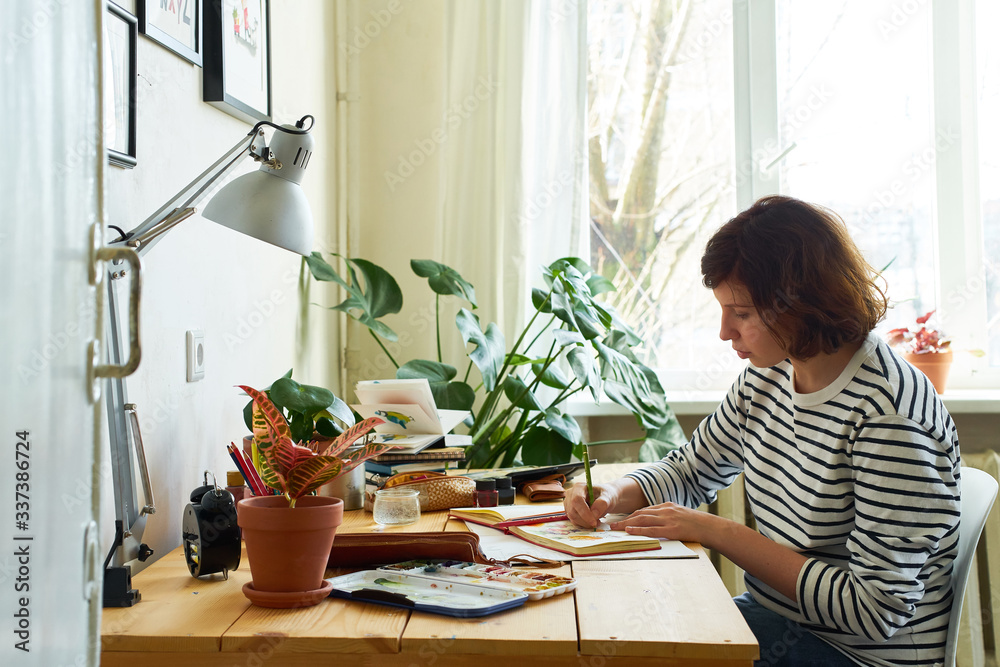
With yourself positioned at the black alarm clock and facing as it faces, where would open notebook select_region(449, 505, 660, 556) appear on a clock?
The open notebook is roughly at 12 o'clock from the black alarm clock.

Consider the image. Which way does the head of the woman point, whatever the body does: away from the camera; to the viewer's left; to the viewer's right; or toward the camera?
to the viewer's left

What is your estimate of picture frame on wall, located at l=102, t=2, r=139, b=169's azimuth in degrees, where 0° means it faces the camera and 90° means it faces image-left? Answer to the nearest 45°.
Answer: approximately 270°

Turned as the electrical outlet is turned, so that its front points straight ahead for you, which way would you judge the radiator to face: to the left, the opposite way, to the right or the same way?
to the right

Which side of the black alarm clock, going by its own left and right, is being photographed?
right

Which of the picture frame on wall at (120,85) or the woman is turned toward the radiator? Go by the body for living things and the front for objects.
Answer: the picture frame on wall

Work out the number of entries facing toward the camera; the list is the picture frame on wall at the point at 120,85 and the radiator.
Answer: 1

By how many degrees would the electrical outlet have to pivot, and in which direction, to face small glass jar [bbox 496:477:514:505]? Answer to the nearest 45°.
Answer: approximately 45° to its left

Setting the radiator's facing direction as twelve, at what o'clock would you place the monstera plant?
The monstera plant is roughly at 2 o'clock from the radiator.

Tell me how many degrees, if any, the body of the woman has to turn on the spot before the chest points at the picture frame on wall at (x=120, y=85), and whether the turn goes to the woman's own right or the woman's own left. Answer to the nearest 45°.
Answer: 0° — they already face it

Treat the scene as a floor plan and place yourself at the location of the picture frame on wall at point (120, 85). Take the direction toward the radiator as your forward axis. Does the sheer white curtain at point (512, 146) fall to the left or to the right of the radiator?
left

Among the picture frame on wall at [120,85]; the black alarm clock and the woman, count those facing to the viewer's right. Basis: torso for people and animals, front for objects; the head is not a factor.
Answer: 2
